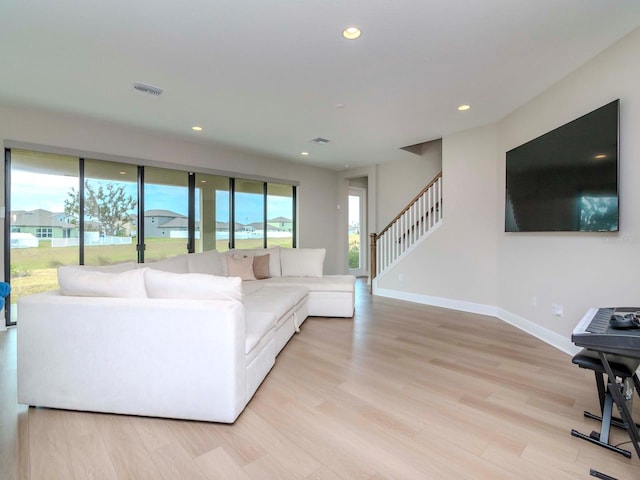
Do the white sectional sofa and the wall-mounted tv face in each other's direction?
yes

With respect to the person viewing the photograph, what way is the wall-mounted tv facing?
facing the viewer and to the left of the viewer

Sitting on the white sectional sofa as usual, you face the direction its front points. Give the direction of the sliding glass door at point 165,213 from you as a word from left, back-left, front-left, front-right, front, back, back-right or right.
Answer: left

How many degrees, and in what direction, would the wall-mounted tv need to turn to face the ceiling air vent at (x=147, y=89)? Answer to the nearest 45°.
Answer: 0° — it already faces it

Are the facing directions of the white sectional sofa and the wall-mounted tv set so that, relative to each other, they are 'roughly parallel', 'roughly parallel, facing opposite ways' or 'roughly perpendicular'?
roughly parallel, facing opposite ways

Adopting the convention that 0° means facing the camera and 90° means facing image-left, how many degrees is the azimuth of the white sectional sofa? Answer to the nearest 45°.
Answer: approximately 270°

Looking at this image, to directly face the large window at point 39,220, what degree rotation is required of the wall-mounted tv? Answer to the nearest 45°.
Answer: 0° — it already faces it

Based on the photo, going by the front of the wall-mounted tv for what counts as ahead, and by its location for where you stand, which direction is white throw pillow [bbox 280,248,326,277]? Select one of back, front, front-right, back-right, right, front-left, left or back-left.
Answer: front-right

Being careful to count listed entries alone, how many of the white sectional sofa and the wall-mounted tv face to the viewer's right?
1

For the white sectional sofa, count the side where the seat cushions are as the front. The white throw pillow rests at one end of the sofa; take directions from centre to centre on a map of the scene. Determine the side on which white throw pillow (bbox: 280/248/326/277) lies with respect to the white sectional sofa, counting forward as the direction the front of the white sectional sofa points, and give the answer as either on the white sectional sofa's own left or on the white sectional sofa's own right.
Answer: on the white sectional sofa's own left

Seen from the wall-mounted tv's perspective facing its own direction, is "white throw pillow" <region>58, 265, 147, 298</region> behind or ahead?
ahead

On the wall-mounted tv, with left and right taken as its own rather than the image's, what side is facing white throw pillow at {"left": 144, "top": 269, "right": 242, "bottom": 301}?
front

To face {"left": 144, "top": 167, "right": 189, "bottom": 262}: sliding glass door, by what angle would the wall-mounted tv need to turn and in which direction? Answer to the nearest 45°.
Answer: approximately 45° to its right
